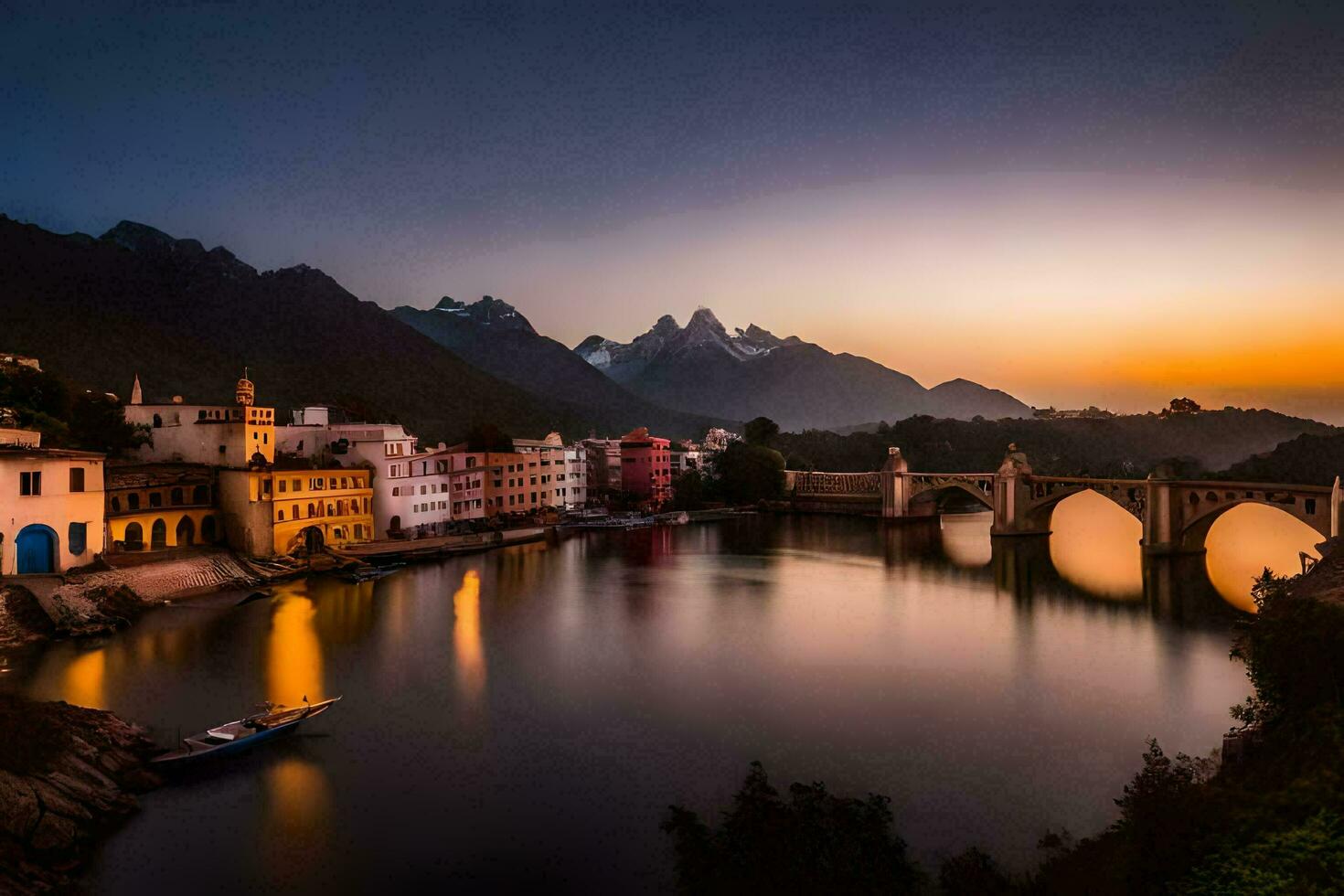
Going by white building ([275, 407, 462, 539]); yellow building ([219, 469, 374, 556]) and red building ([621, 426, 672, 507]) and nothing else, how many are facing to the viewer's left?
0

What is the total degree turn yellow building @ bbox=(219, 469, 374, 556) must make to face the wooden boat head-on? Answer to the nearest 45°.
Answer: approximately 45° to its right

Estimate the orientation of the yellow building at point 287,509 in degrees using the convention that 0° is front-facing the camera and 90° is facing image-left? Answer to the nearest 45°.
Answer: approximately 315°

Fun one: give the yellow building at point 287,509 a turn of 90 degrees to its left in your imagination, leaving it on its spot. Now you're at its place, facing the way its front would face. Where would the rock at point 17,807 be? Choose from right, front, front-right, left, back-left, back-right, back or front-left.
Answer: back-right

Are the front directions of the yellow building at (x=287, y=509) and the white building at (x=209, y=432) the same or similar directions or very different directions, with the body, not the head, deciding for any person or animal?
same or similar directions

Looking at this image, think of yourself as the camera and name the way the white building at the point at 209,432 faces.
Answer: facing the viewer and to the right of the viewer

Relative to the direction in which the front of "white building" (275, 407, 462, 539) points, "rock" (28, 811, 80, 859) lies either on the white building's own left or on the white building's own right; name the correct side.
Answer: on the white building's own right

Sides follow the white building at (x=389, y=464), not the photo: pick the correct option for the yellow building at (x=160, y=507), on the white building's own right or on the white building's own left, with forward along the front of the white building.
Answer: on the white building's own right

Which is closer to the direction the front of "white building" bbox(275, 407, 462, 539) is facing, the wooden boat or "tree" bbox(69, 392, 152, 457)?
the wooden boat

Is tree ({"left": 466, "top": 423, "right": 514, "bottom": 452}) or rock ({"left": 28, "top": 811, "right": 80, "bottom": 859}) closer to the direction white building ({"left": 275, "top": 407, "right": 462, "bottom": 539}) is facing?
the rock

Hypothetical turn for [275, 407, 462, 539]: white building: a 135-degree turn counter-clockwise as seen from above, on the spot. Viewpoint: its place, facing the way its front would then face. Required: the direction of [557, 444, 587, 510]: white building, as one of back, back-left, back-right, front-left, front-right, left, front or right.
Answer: front-right

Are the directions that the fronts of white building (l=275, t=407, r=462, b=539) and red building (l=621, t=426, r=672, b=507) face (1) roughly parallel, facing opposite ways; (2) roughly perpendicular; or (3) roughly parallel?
roughly parallel

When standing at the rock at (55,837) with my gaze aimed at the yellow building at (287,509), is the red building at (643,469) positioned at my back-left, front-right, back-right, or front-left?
front-right

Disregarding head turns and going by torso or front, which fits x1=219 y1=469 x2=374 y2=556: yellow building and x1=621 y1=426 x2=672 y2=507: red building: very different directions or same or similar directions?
same or similar directions

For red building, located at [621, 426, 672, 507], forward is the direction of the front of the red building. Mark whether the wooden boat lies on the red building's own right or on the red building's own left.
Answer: on the red building's own right

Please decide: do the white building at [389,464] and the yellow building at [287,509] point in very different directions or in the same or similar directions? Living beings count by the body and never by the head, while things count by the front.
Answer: same or similar directions
